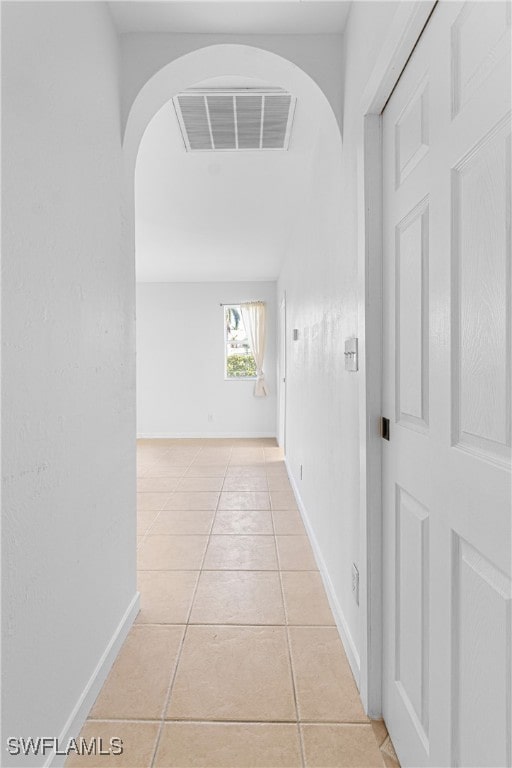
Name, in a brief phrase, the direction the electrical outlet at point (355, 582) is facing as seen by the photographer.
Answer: facing to the left of the viewer

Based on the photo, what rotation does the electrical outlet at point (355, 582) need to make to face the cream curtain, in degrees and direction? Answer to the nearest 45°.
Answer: approximately 90° to its right

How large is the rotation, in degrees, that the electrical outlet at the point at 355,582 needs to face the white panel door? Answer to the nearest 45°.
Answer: approximately 90° to its left
